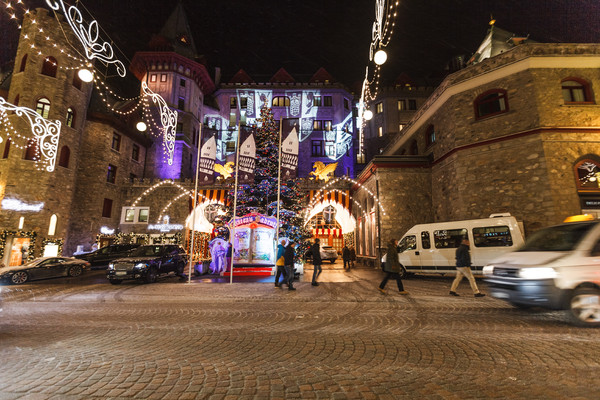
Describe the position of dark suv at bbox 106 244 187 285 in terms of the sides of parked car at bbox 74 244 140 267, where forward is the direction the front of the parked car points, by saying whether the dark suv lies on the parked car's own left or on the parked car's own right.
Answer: on the parked car's own left

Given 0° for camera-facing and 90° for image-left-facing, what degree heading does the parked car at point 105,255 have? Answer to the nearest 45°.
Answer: approximately 45°

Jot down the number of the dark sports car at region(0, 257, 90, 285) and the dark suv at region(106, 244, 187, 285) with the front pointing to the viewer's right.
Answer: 0

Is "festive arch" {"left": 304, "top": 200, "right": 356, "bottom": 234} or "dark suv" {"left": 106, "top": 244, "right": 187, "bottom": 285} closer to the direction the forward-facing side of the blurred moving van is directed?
the dark suv

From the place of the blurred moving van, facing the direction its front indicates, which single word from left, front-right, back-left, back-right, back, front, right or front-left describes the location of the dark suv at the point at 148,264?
front-right

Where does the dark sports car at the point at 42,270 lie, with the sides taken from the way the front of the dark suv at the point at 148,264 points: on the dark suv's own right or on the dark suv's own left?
on the dark suv's own right

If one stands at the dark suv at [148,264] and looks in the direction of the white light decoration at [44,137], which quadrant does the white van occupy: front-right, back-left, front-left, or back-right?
back-right

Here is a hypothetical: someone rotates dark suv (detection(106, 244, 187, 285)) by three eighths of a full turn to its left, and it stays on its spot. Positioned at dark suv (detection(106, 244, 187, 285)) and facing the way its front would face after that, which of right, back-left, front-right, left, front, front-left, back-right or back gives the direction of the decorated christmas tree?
front

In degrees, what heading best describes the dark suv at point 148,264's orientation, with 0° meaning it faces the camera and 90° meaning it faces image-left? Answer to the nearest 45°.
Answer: approximately 45°

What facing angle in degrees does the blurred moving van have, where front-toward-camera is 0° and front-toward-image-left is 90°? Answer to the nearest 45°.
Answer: approximately 45°

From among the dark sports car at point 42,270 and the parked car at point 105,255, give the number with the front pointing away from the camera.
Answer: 0
